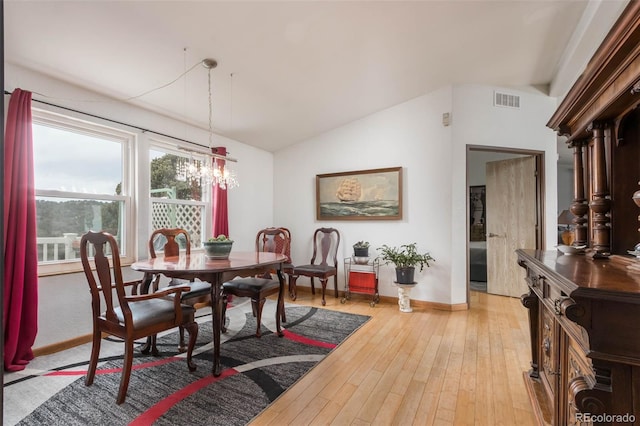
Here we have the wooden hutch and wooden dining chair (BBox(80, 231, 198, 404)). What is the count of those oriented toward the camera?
0

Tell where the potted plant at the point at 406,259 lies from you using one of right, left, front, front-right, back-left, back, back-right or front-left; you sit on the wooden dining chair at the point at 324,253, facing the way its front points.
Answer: left

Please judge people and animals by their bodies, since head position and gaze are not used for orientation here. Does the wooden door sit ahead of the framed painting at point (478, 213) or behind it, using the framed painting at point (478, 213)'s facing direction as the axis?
ahead

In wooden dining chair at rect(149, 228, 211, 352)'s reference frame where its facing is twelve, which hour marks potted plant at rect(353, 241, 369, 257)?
The potted plant is roughly at 10 o'clock from the wooden dining chair.

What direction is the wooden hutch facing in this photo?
to the viewer's left

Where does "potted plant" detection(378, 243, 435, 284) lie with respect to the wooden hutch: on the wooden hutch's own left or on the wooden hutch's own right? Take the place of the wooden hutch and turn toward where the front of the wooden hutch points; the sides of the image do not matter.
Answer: on the wooden hutch's own right

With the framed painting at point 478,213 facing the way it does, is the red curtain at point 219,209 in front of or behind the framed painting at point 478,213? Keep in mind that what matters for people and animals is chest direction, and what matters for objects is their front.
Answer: in front

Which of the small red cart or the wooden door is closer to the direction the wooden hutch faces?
the small red cart

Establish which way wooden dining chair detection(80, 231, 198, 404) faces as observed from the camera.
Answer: facing away from the viewer and to the right of the viewer

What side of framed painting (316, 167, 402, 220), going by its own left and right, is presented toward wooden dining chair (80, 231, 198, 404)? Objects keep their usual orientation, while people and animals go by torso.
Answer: front

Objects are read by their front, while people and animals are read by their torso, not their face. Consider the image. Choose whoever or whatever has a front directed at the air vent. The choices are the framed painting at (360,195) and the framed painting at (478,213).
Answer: the framed painting at (478,213)

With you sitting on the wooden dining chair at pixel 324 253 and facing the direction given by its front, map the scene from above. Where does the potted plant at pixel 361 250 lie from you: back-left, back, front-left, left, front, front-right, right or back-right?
left

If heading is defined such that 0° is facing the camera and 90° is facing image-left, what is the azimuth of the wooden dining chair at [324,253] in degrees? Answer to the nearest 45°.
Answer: approximately 45°

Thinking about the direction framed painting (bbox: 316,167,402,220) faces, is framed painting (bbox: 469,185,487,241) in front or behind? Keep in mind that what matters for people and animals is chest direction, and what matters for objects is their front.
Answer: behind

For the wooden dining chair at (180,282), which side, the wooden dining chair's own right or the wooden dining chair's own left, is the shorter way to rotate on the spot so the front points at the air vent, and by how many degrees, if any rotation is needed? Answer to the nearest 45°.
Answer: approximately 45° to the wooden dining chair's own left
